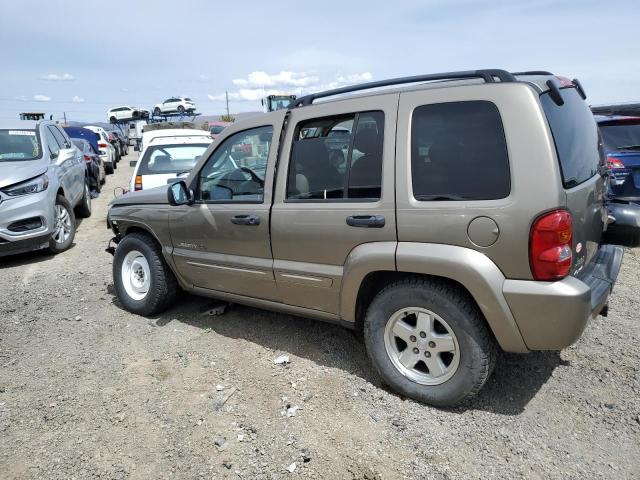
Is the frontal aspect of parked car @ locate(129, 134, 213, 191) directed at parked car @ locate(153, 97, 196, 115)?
yes

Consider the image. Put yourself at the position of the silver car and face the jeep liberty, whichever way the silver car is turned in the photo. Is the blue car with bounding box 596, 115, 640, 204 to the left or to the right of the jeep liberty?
left

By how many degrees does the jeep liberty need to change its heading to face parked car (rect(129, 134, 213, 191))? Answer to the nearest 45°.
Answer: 0° — it already faces it

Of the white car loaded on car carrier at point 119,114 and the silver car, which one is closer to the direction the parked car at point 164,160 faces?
the white car loaded on car carrier

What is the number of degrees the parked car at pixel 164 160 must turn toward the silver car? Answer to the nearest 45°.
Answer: approximately 135° to its left

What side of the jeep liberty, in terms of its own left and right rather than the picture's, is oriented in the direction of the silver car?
front

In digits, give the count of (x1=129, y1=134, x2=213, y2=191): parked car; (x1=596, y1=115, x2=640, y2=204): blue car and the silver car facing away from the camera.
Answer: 2

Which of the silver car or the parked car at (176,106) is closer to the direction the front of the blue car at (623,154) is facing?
the parked car

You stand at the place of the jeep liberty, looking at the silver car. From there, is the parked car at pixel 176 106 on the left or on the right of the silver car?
right

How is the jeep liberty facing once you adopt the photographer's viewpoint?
facing away from the viewer and to the left of the viewer

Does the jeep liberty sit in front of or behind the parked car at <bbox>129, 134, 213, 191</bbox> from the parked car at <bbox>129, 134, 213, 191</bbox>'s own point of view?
behind

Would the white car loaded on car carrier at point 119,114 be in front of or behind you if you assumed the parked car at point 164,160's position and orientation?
in front

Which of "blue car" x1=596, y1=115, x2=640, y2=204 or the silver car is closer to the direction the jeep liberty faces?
the silver car

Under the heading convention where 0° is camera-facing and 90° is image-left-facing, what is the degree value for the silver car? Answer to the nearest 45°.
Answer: approximately 45°

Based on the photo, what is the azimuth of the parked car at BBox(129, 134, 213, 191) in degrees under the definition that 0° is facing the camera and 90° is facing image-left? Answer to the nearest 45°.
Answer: approximately 180°

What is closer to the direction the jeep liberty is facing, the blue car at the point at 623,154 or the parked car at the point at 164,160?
the parked car

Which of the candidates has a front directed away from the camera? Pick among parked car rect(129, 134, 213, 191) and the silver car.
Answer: the parked car

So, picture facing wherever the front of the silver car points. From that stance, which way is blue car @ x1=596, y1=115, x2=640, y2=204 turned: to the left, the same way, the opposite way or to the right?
the opposite way

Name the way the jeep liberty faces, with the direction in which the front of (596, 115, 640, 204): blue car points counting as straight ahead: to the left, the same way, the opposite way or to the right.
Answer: to the left

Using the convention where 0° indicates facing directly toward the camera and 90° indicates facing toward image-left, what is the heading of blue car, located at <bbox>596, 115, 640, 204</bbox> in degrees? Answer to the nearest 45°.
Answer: approximately 180°

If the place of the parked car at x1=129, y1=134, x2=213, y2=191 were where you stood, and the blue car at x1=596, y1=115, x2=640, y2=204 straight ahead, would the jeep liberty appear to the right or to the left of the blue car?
right
